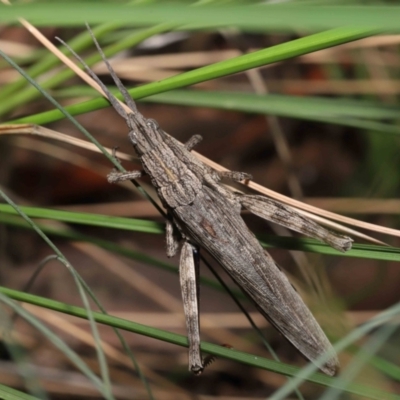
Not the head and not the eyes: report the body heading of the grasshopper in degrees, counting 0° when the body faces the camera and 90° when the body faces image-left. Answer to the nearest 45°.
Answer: approximately 135°
